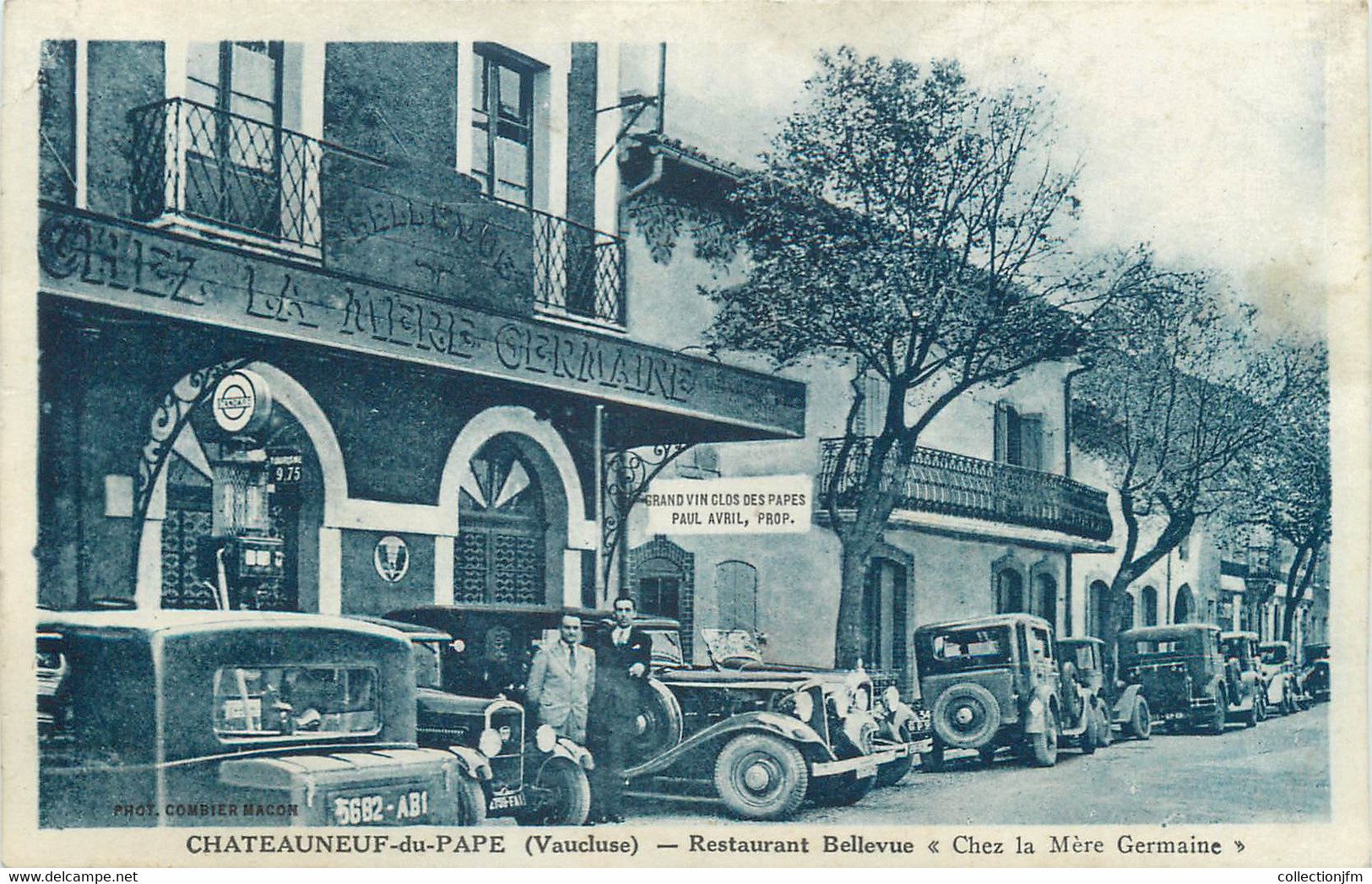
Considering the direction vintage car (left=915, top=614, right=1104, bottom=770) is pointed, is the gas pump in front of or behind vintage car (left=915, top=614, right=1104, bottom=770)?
behind

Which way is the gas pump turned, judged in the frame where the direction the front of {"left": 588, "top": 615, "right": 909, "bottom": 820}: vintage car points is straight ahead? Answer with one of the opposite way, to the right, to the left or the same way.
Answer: to the right

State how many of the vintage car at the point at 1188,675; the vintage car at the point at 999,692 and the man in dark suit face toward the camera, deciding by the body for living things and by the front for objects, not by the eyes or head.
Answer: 1

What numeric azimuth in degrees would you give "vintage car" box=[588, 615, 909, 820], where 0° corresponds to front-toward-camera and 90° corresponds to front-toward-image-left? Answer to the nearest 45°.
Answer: approximately 315°

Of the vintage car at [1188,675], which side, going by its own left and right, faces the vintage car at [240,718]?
back

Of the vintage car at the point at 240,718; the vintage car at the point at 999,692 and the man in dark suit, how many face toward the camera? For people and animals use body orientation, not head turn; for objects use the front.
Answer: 1

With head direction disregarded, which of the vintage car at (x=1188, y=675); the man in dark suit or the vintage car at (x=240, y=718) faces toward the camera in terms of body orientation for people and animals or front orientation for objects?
the man in dark suit

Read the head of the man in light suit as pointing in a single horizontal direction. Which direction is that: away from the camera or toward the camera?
toward the camera

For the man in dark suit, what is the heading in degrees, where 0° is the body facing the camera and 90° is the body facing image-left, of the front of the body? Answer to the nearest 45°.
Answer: approximately 0°

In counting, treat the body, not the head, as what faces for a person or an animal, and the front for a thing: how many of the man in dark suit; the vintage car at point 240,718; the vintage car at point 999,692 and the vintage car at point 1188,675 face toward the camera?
1

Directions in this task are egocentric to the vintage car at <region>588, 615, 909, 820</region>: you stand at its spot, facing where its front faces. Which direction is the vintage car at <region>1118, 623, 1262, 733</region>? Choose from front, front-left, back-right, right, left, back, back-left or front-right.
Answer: left

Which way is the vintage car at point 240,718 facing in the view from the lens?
facing away from the viewer and to the left of the viewer

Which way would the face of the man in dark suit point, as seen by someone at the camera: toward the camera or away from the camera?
toward the camera
